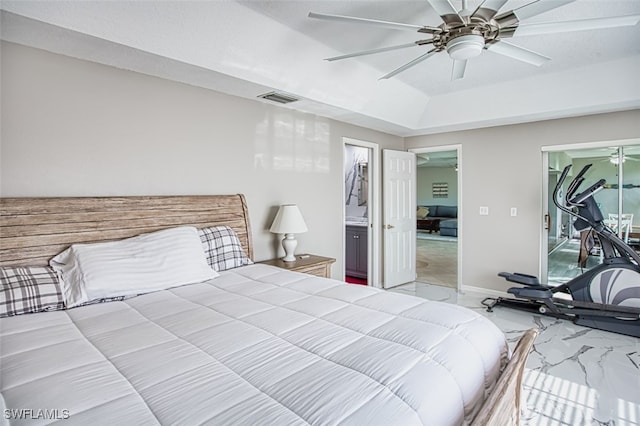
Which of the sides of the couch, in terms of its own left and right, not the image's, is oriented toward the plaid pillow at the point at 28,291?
front

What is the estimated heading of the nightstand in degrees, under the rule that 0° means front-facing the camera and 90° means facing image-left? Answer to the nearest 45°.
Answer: approximately 315°

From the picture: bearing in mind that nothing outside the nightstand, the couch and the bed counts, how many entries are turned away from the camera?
0

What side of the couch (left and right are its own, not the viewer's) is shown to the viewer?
front

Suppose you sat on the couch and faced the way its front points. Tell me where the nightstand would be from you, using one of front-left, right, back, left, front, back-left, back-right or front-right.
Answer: front

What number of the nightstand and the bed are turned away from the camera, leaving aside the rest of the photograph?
0

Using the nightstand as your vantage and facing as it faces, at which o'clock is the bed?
The bed is roughly at 2 o'clock from the nightstand.

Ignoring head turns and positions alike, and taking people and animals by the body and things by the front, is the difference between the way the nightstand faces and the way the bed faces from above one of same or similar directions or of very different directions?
same or similar directions

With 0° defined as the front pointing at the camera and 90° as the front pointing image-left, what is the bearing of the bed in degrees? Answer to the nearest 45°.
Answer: approximately 315°

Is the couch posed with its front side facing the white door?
yes

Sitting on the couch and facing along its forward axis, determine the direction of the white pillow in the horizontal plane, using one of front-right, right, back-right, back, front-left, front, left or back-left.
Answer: front

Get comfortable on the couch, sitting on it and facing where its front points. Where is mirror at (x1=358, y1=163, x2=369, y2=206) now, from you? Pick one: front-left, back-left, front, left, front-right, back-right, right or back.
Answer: front

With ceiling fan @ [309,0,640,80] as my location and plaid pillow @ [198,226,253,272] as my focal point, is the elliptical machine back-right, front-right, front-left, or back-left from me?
back-right

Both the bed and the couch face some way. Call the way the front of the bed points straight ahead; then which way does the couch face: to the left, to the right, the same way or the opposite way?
to the right

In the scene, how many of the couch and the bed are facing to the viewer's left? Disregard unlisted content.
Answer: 0

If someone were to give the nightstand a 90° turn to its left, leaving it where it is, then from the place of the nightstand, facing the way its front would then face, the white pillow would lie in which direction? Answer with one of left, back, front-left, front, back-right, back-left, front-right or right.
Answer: back
